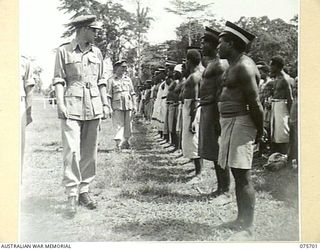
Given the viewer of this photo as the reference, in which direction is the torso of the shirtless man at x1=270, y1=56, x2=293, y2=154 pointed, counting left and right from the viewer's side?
facing the viewer and to the left of the viewer

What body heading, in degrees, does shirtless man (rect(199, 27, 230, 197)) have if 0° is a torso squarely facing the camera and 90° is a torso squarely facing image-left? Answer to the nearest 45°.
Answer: approximately 45°

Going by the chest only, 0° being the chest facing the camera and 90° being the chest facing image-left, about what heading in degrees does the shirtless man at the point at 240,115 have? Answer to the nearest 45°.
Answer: approximately 45°

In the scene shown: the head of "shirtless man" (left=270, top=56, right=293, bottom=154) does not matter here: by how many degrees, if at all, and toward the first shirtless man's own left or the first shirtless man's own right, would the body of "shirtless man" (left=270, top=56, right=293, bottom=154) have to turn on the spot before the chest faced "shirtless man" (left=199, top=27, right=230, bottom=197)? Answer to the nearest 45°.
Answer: approximately 45° to the first shirtless man's own right

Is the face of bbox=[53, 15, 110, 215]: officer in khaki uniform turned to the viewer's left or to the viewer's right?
to the viewer's right
